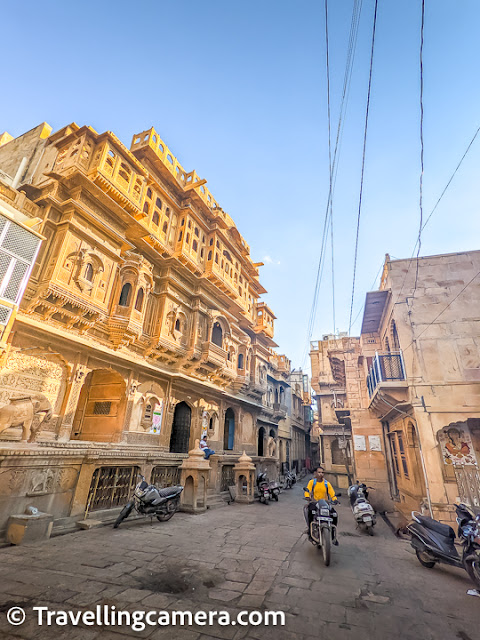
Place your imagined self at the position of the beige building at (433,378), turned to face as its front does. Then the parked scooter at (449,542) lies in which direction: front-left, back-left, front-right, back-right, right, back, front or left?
left

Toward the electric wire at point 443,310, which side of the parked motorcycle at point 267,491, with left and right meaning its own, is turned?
left

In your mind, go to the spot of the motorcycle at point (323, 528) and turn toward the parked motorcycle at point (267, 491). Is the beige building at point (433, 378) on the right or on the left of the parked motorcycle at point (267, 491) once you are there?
right

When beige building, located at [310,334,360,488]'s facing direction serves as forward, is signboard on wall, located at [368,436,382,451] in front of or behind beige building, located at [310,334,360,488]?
in front

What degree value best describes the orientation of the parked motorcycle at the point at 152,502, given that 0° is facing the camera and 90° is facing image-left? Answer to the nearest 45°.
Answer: approximately 45°

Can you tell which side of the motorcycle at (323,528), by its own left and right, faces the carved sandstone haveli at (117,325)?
right

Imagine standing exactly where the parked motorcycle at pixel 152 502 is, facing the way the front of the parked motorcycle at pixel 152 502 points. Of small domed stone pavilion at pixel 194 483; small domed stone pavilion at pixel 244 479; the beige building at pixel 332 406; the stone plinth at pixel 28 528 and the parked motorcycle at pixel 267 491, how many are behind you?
4

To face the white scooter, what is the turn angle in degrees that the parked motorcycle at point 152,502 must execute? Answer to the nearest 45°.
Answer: approximately 135° to its left

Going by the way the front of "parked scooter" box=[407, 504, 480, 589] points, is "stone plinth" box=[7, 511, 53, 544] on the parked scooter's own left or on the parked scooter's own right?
on the parked scooter's own right

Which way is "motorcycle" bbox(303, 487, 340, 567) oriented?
toward the camera

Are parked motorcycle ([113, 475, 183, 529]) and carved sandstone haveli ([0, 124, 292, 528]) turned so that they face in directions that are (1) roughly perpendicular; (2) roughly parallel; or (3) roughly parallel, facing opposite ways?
roughly perpendicular

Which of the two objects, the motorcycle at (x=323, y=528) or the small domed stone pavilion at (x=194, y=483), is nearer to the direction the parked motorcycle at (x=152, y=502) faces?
the motorcycle

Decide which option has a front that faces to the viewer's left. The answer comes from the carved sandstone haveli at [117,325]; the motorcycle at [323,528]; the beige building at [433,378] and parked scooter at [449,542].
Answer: the beige building

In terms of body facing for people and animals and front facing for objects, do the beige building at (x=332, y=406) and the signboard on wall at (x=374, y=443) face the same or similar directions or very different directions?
same or similar directions

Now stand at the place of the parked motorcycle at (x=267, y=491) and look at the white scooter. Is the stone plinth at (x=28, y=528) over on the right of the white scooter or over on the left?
right

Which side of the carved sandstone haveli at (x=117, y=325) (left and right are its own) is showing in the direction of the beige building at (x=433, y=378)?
front
